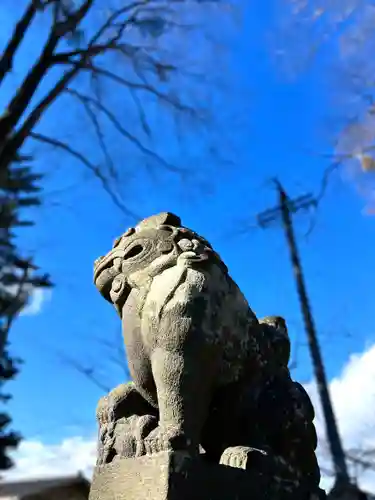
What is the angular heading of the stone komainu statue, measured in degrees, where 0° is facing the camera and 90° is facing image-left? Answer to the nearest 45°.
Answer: approximately 45°

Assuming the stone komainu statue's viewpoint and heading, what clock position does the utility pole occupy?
The utility pole is roughly at 5 o'clock from the stone komainu statue.
